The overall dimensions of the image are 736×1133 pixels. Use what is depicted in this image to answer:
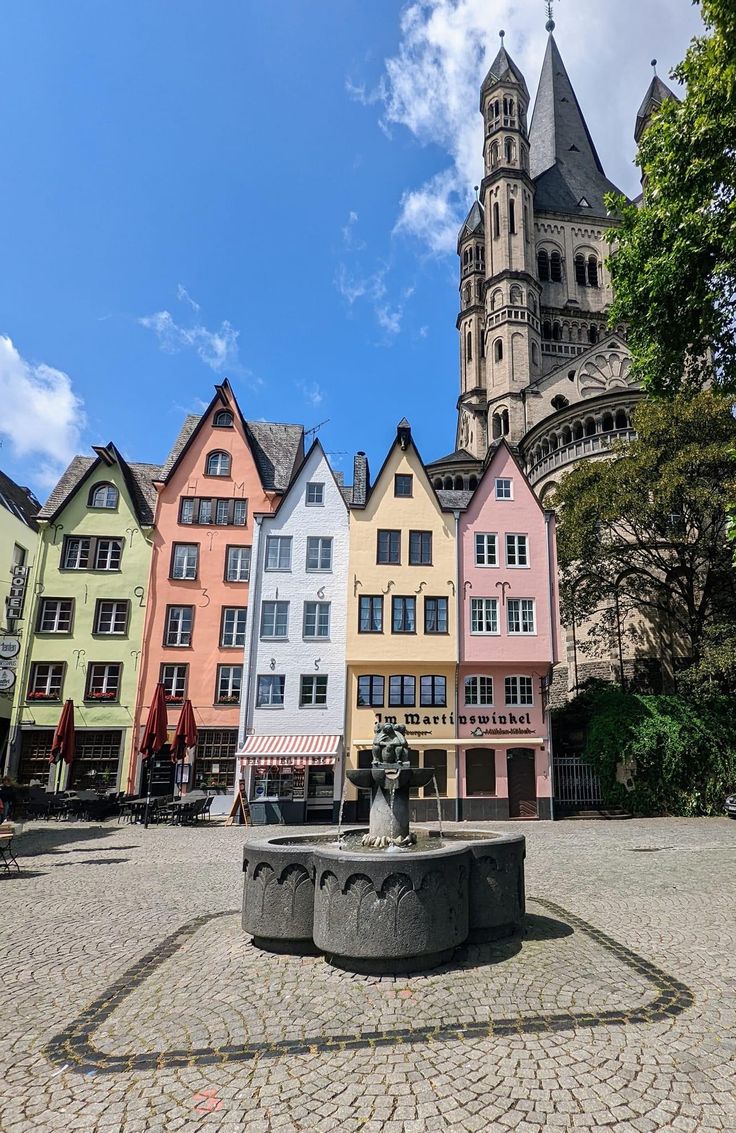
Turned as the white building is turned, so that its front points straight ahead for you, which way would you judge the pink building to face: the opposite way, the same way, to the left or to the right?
the same way

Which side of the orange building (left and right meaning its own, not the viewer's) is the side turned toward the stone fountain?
front

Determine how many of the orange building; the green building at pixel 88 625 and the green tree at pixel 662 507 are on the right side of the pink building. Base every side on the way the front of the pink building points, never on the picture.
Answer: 2

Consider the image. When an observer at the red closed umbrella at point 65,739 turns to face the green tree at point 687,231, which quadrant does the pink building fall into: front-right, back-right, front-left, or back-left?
front-left

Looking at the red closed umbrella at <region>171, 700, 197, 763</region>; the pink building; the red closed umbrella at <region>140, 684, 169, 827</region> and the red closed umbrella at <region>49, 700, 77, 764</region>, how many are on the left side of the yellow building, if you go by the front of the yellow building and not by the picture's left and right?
1

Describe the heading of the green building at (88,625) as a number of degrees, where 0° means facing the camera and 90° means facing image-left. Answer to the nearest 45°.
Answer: approximately 0°

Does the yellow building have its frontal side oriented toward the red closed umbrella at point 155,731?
no

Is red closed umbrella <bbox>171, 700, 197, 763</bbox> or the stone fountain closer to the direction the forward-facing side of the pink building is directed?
the stone fountain

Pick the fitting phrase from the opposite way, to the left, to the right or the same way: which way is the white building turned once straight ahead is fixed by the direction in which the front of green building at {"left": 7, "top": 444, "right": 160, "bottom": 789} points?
the same way

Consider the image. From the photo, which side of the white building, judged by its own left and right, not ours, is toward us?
front

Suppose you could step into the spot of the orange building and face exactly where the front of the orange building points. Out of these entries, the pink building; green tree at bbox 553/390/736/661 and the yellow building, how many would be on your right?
0

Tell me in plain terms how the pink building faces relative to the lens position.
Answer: facing the viewer

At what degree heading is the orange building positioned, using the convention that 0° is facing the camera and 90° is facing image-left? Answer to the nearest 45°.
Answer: approximately 0°

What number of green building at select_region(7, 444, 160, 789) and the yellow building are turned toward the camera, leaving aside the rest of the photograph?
2

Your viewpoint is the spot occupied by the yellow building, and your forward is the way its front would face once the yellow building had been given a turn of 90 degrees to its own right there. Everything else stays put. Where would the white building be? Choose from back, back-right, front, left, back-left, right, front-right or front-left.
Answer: front

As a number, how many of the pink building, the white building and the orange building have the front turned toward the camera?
3

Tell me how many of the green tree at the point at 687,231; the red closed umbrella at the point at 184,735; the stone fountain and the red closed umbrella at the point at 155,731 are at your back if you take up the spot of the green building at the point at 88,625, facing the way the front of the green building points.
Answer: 0

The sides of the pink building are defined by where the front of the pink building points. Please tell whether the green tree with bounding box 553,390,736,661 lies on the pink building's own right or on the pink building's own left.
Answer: on the pink building's own left
